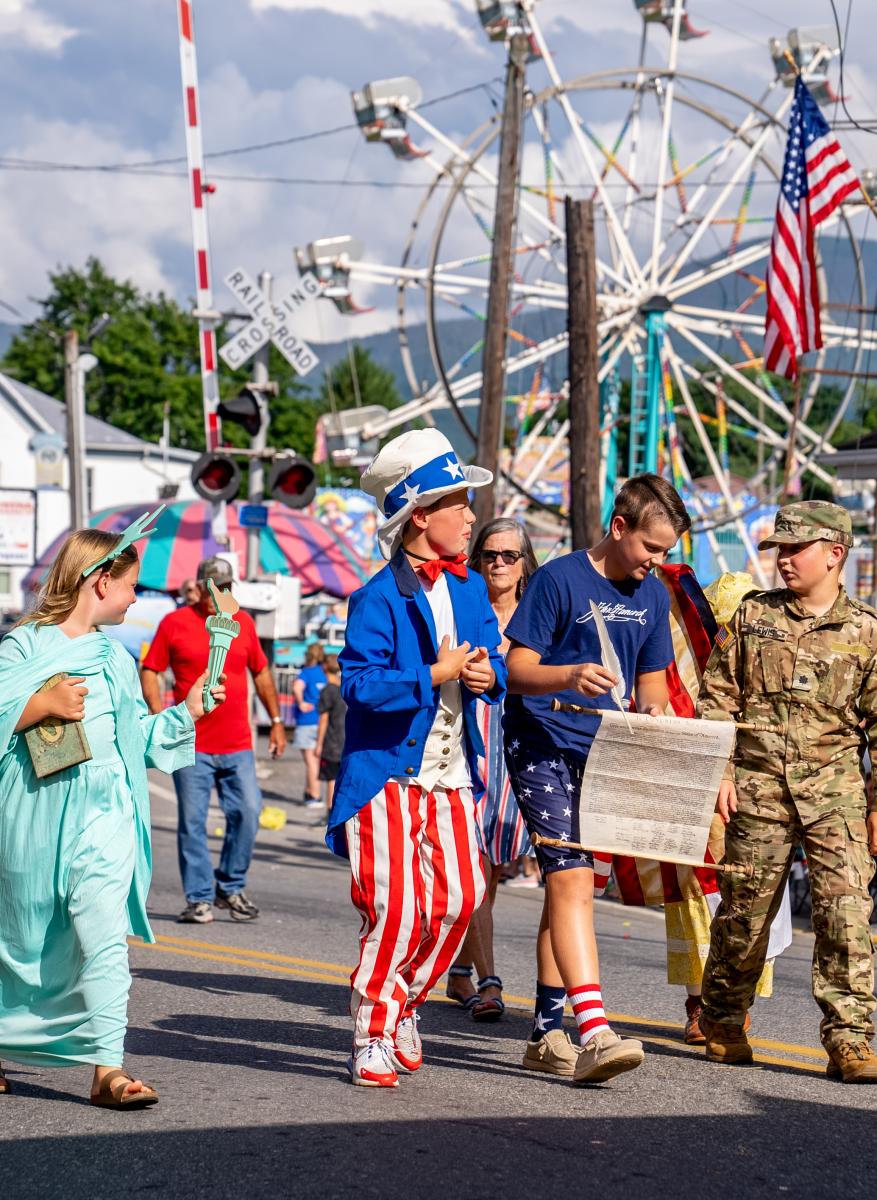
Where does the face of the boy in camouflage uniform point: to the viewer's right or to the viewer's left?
to the viewer's left

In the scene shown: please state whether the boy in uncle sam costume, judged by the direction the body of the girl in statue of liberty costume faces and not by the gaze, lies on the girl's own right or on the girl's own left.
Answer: on the girl's own left

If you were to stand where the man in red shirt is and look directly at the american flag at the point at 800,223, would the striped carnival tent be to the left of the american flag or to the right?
left

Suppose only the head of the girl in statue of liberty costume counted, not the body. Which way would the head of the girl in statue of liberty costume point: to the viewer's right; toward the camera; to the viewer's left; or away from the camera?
to the viewer's right

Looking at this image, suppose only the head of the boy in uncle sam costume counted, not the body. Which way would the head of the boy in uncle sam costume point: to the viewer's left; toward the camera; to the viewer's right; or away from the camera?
to the viewer's right

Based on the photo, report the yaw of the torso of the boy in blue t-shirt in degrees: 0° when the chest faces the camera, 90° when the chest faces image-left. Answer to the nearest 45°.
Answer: approximately 315°

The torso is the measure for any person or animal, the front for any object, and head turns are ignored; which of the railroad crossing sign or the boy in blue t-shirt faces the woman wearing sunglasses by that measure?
the railroad crossing sign

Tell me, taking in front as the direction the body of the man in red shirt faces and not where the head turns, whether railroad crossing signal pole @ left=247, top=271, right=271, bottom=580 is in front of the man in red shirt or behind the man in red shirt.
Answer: behind
